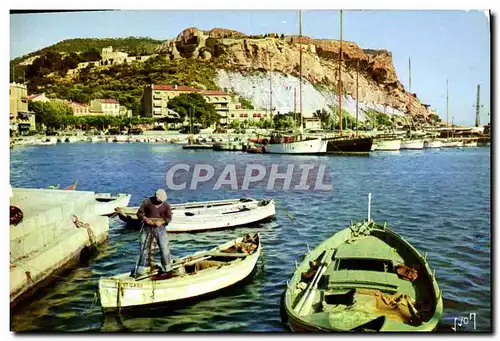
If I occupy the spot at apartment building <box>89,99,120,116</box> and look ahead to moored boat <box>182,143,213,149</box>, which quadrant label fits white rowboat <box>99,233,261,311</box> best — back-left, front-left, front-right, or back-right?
front-right

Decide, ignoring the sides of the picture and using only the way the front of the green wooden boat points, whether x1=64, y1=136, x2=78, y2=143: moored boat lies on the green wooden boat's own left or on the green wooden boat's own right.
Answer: on the green wooden boat's own left

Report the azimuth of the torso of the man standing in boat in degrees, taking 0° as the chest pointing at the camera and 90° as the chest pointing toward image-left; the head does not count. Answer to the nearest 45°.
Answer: approximately 0°

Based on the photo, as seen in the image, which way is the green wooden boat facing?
away from the camera

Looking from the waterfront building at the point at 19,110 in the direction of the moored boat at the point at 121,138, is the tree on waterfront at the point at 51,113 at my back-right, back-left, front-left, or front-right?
front-left

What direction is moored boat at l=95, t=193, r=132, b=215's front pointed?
to the viewer's right
